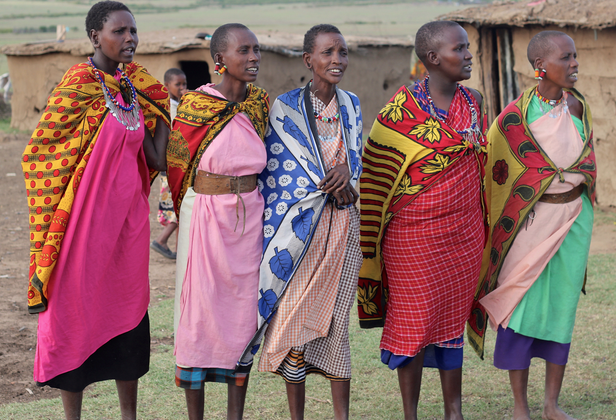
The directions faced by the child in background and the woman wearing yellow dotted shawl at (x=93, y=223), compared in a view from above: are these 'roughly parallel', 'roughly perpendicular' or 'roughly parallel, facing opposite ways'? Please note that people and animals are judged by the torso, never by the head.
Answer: roughly parallel

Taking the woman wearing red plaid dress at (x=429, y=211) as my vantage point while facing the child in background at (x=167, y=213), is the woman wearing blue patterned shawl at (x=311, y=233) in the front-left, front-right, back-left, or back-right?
front-left

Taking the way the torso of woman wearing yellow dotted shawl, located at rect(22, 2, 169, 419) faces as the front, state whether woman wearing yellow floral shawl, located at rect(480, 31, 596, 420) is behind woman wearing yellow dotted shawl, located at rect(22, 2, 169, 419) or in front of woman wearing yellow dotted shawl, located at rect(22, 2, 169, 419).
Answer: in front

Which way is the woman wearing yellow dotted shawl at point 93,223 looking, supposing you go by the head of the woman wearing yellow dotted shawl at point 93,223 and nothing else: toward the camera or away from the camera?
toward the camera

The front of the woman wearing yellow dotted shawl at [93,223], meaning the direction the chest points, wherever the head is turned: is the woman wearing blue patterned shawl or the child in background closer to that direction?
the woman wearing blue patterned shawl

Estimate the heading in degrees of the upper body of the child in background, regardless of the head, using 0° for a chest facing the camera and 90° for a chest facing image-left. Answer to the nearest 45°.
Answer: approximately 315°

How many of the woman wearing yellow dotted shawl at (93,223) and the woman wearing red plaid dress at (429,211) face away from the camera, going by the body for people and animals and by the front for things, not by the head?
0

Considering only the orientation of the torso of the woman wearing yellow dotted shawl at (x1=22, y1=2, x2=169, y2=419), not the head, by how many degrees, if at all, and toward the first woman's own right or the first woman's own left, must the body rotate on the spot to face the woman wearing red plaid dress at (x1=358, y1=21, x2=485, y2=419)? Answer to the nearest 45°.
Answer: approximately 45° to the first woman's own left

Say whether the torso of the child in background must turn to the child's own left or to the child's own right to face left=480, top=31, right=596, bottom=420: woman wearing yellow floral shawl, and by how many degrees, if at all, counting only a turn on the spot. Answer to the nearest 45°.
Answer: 0° — they already face them

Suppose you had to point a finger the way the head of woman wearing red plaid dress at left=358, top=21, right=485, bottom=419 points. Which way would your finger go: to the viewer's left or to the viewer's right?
to the viewer's right

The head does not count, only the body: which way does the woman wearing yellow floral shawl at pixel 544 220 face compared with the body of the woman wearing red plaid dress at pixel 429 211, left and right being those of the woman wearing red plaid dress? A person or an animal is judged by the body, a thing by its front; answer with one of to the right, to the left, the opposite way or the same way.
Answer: the same way

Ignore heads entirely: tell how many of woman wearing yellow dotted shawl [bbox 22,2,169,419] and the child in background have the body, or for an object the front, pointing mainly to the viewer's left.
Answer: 0

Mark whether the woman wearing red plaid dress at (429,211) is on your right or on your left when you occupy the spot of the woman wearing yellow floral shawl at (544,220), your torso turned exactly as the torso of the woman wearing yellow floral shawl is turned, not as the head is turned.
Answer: on your right

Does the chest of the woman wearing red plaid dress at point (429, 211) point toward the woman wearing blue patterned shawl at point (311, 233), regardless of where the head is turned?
no

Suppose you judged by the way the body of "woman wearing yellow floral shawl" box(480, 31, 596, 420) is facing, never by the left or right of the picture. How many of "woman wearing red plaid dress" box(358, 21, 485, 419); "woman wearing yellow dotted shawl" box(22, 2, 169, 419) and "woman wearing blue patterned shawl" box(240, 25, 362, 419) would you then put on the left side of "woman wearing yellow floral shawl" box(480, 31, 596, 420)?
0

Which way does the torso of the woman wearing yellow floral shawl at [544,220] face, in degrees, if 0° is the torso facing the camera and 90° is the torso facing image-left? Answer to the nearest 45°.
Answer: approximately 315°
